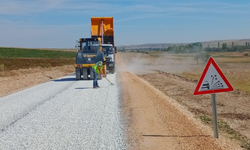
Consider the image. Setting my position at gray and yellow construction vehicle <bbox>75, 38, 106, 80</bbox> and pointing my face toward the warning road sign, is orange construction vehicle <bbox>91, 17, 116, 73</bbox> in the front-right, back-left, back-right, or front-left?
back-left

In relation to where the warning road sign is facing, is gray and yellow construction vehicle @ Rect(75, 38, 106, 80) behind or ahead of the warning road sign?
behind

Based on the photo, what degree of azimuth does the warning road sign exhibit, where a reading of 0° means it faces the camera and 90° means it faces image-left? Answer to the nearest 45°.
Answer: approximately 0°

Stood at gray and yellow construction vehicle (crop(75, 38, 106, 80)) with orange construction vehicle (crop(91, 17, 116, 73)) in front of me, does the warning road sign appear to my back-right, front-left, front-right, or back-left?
back-right

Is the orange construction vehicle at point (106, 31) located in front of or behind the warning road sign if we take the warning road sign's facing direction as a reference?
behind
